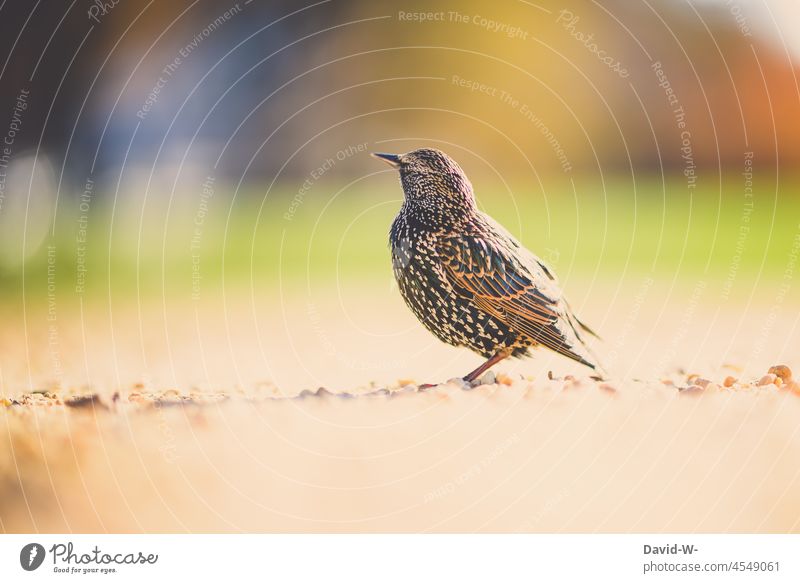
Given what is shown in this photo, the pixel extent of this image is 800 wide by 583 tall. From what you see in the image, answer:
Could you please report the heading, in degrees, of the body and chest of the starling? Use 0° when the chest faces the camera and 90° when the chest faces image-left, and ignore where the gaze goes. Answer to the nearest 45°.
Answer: approximately 90°

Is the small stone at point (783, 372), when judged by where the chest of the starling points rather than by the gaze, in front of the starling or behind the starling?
behind

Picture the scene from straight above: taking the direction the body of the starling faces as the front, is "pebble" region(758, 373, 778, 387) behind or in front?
behind
